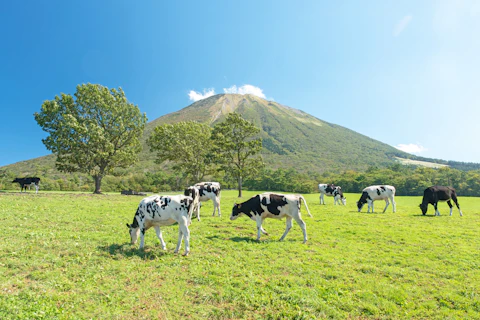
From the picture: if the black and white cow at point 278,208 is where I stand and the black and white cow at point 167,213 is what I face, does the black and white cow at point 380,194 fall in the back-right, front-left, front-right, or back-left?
back-right

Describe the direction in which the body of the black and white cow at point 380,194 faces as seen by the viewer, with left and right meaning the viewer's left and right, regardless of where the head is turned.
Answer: facing to the left of the viewer

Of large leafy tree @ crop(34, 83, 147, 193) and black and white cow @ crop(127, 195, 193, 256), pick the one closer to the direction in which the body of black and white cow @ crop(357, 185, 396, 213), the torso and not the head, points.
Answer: the large leafy tree

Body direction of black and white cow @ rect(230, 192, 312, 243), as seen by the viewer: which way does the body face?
to the viewer's left

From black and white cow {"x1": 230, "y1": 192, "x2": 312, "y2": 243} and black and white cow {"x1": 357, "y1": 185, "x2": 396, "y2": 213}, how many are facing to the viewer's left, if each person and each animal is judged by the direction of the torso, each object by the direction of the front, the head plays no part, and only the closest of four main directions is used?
2

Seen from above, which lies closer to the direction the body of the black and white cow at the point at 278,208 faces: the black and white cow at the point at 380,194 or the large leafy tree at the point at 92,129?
the large leafy tree

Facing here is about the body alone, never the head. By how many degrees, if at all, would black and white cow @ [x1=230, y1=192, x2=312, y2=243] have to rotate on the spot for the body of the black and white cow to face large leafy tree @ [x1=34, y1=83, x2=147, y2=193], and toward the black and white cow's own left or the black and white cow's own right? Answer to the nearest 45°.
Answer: approximately 45° to the black and white cow's own right

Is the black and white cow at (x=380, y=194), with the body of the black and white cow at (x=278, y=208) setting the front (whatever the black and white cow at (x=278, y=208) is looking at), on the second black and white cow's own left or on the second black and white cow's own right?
on the second black and white cow's own right

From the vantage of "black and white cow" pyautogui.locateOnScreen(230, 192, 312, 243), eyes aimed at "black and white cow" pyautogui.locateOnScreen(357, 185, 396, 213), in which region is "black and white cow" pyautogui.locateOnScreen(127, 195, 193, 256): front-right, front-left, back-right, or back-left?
back-left

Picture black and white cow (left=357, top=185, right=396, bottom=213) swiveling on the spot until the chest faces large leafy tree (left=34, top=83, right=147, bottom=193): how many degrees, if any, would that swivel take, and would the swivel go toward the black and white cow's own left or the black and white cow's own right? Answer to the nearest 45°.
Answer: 0° — it already faces it
